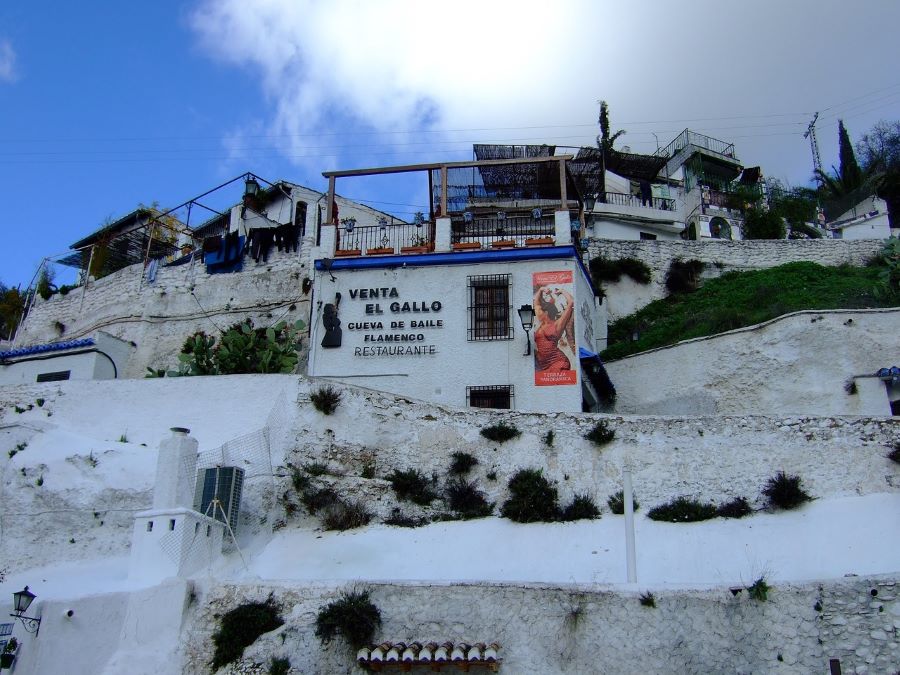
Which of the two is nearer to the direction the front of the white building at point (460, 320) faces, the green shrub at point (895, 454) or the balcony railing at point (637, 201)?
the green shrub

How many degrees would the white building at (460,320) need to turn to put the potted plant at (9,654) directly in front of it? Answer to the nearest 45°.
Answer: approximately 45° to its right

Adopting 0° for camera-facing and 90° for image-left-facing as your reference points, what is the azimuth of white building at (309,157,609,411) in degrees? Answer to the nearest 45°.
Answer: approximately 0°

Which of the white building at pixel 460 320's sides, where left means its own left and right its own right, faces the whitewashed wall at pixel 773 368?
left

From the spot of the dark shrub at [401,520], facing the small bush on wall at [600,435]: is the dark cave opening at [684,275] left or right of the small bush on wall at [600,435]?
left

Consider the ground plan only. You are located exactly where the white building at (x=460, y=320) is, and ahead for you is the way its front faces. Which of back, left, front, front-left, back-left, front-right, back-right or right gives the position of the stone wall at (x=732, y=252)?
back-left

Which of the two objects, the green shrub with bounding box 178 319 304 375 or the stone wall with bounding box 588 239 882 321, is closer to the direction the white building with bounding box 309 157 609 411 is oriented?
the green shrub
